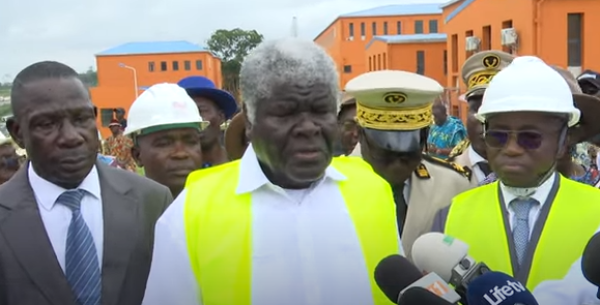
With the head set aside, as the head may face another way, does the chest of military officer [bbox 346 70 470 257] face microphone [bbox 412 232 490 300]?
yes

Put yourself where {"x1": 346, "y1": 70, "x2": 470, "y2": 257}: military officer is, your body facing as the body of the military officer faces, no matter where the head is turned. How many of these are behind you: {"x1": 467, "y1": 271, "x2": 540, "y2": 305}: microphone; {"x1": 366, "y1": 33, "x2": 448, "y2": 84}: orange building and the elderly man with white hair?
1

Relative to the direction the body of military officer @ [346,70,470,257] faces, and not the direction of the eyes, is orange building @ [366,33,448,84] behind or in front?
behind

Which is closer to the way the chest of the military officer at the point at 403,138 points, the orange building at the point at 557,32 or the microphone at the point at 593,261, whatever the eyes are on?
the microphone

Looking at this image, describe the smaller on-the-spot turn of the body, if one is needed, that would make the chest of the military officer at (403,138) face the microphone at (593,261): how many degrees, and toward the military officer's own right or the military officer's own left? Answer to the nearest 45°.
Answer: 0° — they already face it

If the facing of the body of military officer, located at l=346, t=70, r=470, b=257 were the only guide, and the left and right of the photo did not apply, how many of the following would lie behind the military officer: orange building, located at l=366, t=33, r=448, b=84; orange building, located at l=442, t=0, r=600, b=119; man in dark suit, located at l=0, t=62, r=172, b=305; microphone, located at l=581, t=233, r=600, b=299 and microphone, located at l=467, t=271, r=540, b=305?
2

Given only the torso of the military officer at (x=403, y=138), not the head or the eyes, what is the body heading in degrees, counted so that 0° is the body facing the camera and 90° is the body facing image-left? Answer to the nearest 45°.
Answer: approximately 0°

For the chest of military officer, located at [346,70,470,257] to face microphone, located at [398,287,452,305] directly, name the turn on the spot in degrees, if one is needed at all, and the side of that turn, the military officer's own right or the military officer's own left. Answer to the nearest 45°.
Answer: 0° — they already face it

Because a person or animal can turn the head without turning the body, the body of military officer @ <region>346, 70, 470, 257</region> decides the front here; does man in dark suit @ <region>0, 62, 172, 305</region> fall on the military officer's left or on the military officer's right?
on the military officer's right

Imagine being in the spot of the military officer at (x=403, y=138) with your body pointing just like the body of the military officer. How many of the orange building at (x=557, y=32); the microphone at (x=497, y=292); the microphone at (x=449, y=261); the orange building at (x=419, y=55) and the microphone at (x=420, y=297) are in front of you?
3

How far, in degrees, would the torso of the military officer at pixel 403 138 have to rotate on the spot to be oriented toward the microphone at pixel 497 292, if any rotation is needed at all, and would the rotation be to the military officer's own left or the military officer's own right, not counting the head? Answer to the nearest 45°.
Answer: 0° — they already face it
